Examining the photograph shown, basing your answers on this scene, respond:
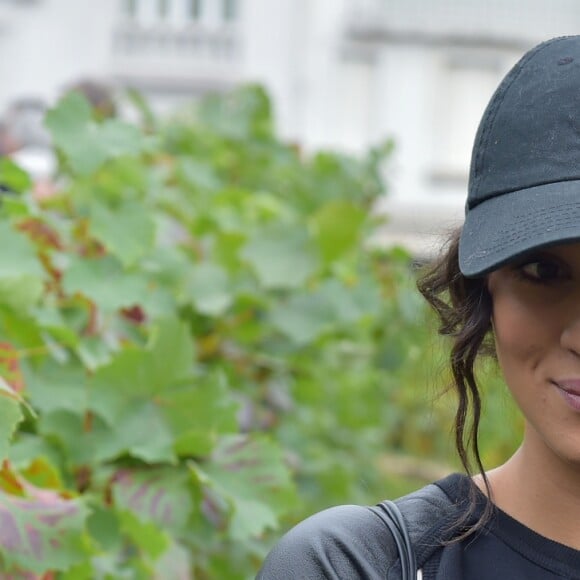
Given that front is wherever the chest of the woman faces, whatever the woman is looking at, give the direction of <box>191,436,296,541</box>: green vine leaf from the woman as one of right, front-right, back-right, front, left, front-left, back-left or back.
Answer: back-right

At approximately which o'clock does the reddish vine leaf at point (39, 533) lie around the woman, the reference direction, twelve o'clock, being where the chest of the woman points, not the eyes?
The reddish vine leaf is roughly at 3 o'clock from the woman.

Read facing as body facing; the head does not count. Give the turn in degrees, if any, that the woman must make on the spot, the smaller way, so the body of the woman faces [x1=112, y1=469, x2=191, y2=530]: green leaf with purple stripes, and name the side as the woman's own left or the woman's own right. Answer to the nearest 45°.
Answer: approximately 135° to the woman's own right

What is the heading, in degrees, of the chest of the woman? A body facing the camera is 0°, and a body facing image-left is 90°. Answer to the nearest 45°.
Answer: approximately 0°

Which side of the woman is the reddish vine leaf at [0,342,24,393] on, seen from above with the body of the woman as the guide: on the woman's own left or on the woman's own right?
on the woman's own right
